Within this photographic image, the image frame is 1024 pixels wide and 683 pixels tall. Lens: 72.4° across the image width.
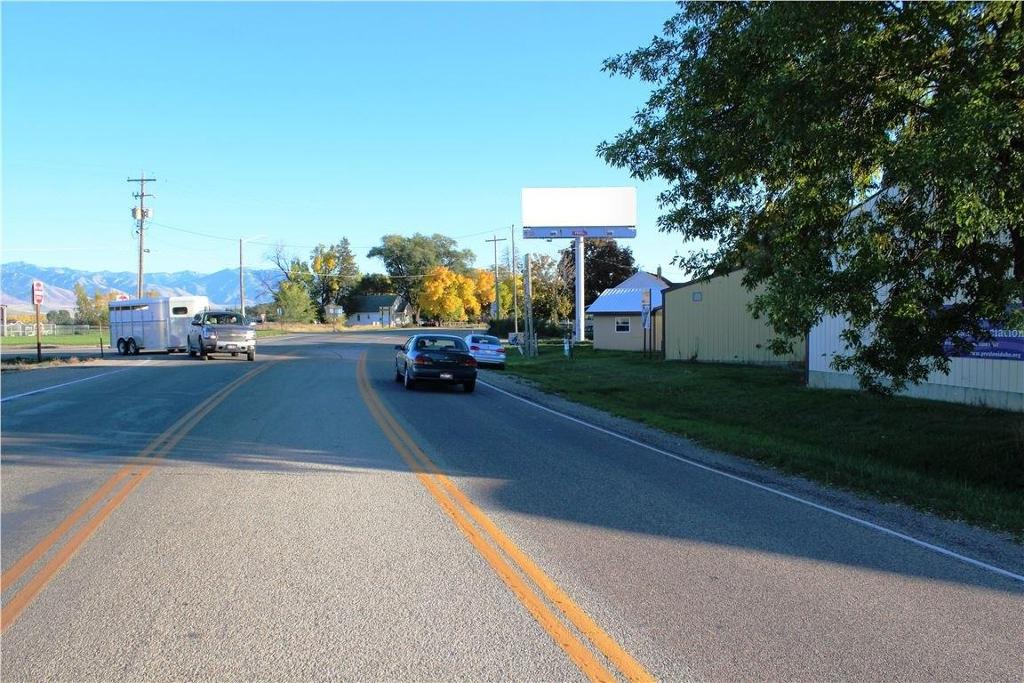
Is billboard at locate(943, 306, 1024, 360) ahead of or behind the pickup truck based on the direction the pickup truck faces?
ahead

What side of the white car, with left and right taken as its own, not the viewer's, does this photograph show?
back

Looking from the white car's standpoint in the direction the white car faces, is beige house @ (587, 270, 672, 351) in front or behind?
in front

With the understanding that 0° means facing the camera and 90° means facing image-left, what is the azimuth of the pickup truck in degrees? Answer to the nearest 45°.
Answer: approximately 315°

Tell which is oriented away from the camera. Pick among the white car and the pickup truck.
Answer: the white car

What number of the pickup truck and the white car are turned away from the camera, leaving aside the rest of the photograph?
1

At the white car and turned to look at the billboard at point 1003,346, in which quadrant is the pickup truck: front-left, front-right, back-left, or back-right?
back-right

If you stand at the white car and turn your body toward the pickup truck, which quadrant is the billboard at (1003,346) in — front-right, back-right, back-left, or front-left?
back-left

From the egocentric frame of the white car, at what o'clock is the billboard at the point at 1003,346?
The billboard is roughly at 5 o'clock from the white car.

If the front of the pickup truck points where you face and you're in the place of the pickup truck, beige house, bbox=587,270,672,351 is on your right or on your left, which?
on your left

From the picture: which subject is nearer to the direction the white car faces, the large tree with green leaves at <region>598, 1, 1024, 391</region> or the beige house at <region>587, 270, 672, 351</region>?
the beige house
